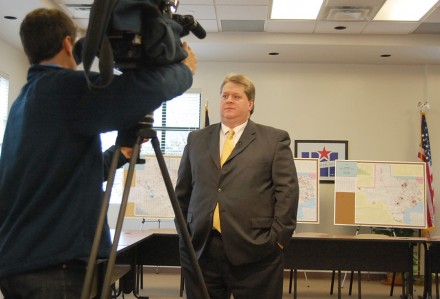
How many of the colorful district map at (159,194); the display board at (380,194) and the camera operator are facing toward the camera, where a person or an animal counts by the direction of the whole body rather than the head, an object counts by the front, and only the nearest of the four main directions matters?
2

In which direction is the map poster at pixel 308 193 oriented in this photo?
toward the camera

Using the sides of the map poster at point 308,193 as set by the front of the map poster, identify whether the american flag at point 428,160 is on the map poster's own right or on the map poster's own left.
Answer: on the map poster's own left

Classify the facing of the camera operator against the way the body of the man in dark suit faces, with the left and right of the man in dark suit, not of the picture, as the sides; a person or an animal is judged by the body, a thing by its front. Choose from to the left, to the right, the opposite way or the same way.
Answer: the opposite way

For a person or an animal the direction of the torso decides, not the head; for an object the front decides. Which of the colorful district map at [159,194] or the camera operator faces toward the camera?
the colorful district map

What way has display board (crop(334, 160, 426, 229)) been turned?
toward the camera

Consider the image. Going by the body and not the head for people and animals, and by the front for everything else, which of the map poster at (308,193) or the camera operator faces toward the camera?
the map poster

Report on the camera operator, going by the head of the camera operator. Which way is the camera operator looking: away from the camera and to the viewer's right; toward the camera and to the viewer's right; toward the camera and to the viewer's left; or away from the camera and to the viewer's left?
away from the camera and to the viewer's right

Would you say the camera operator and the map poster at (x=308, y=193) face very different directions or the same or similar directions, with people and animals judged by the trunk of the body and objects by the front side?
very different directions

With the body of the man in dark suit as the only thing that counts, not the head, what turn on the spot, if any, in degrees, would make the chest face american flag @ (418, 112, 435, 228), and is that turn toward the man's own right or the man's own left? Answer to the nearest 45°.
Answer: approximately 180°

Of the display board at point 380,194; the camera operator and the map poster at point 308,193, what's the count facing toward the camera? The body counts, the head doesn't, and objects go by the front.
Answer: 2

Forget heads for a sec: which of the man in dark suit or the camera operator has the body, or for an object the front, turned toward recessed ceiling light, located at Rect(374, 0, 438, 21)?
the camera operator

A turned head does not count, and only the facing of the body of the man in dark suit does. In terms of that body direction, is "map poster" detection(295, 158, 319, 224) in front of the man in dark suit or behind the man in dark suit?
behind

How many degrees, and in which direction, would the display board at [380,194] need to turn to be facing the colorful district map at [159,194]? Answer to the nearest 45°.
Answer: approximately 90° to its right

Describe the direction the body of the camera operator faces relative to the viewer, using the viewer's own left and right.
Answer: facing away from the viewer and to the right of the viewer

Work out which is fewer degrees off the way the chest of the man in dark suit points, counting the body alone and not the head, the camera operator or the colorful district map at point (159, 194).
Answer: the camera operator
